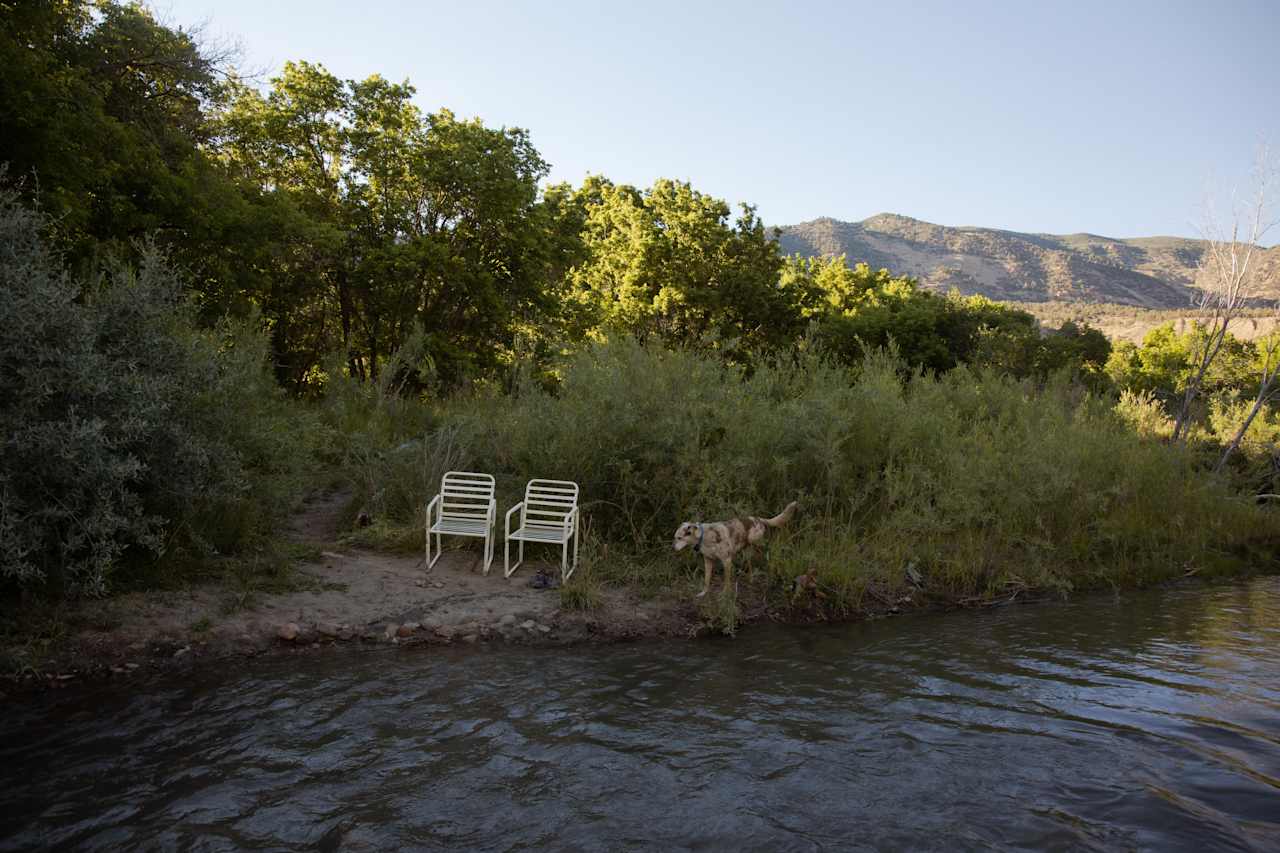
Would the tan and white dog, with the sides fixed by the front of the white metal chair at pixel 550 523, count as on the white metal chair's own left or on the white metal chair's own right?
on the white metal chair's own left

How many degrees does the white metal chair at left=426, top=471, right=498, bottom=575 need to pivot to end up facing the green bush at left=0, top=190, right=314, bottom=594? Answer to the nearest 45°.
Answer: approximately 45° to its right

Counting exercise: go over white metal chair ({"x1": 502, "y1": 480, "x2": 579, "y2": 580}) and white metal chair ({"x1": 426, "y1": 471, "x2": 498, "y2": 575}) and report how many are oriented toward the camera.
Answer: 2

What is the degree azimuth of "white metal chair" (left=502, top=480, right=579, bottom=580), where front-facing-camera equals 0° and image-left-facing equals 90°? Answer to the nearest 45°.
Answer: approximately 0°

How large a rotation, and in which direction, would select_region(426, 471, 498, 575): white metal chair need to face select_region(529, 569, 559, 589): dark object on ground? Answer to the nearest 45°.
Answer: approximately 45° to its left

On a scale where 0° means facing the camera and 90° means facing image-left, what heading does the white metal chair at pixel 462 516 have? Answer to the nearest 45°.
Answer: approximately 0°

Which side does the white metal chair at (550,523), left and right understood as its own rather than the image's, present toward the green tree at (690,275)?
back

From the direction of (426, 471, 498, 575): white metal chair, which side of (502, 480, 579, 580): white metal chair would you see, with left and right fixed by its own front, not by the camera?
right
